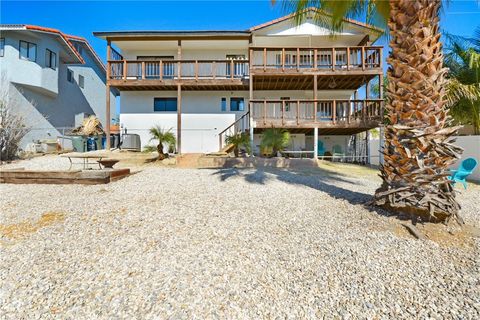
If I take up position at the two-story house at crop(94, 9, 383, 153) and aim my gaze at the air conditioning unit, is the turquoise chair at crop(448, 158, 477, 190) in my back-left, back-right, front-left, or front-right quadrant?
back-left

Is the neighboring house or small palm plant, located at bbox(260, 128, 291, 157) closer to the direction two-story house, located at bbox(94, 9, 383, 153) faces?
the small palm plant

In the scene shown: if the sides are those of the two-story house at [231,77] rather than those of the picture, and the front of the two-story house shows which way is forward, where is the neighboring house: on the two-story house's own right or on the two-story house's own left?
on the two-story house's own right

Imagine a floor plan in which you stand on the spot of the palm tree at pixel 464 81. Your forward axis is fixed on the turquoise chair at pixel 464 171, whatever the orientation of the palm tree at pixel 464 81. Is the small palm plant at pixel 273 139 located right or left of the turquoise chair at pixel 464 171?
right

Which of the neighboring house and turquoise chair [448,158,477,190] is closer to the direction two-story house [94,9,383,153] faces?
the turquoise chair

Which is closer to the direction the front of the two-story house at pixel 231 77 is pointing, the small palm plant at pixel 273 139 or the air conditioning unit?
the small palm plant

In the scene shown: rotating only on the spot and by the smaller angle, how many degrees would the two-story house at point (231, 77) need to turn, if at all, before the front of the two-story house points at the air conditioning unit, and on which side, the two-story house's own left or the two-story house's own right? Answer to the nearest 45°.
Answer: approximately 90° to the two-story house's own right

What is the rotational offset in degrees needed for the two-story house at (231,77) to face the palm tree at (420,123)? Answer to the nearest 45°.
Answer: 0° — it already faces it

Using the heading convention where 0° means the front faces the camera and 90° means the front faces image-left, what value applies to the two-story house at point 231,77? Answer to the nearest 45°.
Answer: approximately 0°
